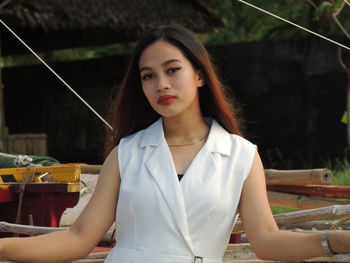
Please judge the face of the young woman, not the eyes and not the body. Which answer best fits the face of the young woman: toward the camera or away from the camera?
toward the camera

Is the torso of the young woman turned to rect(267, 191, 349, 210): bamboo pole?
no

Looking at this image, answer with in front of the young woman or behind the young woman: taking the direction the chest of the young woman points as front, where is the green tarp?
behind

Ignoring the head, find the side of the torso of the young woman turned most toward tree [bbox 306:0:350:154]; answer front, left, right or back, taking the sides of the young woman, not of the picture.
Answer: back

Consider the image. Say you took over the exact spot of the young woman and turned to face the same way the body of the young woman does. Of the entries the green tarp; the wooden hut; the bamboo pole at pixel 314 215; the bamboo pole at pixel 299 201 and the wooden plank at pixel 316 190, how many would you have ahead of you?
0

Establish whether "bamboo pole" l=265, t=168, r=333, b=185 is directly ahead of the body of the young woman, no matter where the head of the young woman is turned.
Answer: no

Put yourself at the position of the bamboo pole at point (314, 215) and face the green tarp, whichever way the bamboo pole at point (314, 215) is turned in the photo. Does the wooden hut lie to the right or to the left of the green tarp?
right

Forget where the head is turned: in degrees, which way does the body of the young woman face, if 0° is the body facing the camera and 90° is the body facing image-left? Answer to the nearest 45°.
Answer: approximately 0°

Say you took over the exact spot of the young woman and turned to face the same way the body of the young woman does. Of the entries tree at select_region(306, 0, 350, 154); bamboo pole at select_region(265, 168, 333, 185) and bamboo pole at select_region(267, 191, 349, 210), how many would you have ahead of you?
0

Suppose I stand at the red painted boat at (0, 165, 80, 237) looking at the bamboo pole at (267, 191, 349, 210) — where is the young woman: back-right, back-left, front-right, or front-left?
front-right

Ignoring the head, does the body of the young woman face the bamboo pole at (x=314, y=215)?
no

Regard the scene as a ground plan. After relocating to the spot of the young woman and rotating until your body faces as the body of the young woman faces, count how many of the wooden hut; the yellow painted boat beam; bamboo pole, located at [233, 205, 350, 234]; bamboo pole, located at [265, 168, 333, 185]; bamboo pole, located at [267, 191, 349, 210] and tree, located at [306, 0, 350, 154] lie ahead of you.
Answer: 0

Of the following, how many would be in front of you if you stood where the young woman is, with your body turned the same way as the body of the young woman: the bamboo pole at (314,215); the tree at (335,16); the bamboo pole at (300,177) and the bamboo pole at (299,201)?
0
